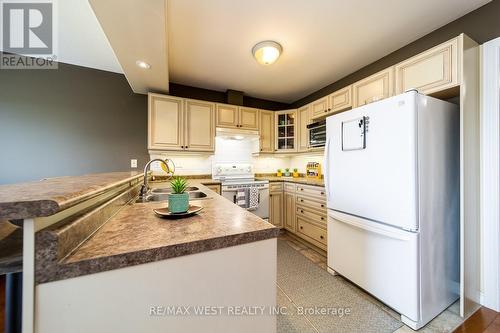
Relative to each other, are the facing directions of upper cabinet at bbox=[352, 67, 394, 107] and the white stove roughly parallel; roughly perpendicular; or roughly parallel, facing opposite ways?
roughly perpendicular

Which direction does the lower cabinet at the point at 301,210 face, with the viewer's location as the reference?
facing the viewer and to the left of the viewer

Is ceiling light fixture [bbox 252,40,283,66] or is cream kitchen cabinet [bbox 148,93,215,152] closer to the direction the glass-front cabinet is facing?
the ceiling light fixture

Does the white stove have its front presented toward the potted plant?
yes

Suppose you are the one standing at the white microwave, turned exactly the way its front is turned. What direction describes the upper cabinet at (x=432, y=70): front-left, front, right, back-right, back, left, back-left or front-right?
left

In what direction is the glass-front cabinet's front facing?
toward the camera

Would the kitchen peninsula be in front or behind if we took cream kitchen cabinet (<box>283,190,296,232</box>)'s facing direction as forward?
in front

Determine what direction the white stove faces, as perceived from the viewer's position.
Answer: facing the viewer

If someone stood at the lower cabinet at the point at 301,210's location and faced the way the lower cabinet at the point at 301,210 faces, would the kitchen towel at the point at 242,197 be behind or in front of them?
in front

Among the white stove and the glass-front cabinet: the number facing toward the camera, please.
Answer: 2

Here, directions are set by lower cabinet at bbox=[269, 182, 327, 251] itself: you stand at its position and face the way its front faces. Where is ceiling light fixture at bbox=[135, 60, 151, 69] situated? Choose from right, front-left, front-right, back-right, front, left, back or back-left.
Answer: front

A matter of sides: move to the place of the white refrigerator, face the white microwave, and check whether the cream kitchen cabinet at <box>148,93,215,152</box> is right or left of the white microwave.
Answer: left

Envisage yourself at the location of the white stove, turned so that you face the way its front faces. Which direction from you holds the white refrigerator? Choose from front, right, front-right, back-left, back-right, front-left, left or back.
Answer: front-left

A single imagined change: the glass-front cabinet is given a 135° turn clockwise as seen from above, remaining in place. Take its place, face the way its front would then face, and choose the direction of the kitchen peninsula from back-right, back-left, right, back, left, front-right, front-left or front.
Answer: back-left
